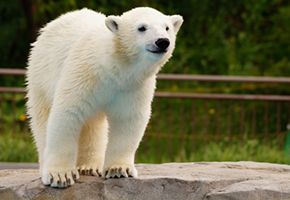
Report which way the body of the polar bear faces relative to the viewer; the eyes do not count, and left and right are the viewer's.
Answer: facing the viewer and to the right of the viewer
